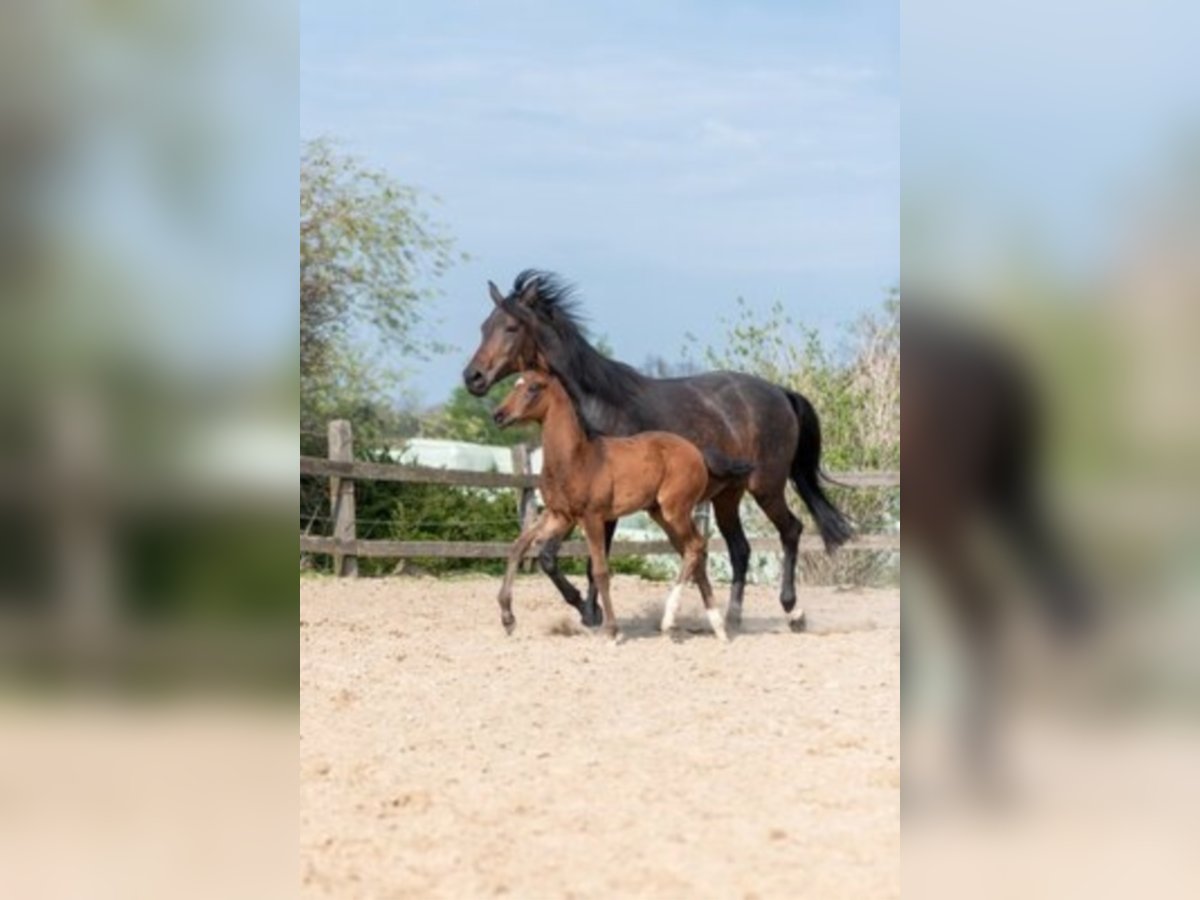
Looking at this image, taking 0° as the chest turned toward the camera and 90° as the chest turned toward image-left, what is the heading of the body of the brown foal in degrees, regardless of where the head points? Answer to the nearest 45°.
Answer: approximately 90°

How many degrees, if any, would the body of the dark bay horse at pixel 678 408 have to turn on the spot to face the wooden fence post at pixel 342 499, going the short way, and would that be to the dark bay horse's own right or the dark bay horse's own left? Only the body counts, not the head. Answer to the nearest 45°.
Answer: approximately 45° to the dark bay horse's own right

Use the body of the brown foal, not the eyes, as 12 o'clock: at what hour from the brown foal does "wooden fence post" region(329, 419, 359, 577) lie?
The wooden fence post is roughly at 2 o'clock from the brown foal.

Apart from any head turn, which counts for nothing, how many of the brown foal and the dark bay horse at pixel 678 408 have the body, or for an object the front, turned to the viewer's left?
2

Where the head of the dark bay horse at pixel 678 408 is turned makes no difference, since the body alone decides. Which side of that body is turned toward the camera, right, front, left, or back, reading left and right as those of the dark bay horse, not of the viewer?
left

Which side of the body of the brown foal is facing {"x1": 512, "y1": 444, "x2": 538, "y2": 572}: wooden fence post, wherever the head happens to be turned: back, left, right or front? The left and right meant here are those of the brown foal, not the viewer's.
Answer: right

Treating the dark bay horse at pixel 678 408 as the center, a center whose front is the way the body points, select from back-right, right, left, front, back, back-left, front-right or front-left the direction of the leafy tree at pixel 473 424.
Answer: right

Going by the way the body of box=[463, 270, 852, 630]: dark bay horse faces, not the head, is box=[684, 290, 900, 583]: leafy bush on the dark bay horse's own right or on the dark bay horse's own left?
on the dark bay horse's own right

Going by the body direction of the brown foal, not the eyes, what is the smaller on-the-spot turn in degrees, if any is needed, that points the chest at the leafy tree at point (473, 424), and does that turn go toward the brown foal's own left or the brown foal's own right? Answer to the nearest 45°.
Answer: approximately 90° to the brown foal's own right

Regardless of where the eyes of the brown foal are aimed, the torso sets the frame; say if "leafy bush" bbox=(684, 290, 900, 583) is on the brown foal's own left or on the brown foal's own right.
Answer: on the brown foal's own right
